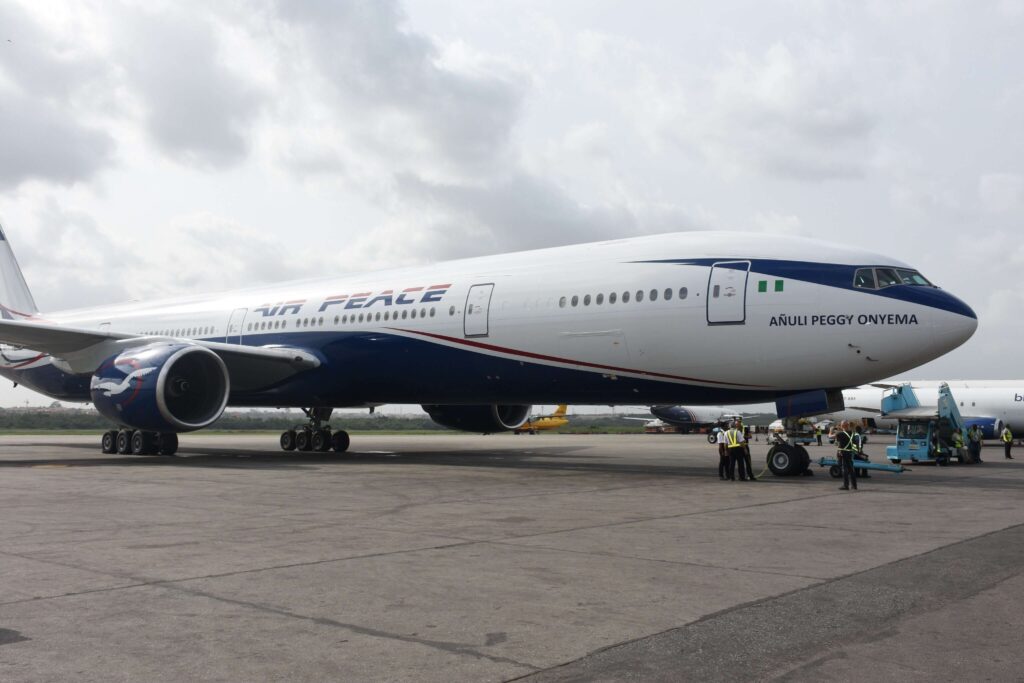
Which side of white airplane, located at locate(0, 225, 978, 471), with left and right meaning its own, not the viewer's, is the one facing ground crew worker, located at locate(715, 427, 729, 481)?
front

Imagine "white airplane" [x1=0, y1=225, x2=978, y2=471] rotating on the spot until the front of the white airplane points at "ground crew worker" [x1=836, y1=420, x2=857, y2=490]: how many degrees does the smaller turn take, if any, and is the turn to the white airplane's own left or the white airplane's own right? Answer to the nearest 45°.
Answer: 0° — it already faces them

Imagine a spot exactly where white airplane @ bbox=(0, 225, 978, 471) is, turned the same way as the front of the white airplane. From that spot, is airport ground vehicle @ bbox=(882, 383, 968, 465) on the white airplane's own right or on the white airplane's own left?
on the white airplane's own left

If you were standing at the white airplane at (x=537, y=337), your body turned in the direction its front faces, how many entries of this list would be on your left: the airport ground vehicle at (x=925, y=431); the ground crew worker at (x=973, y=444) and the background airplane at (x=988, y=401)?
3

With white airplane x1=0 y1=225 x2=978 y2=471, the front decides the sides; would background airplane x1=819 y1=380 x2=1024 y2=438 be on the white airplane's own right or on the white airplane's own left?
on the white airplane's own left

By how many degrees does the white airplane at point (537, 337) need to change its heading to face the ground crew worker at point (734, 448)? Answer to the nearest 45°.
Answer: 0° — it already faces them

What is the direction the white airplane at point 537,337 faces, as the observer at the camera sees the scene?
facing the viewer and to the right of the viewer
